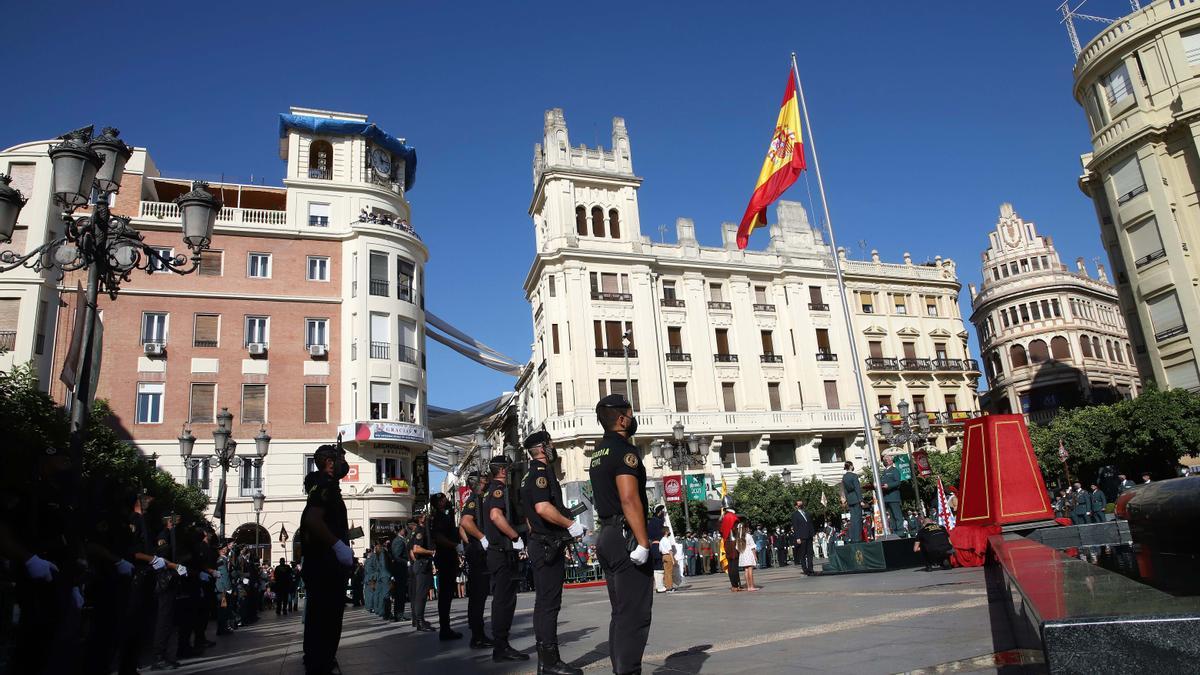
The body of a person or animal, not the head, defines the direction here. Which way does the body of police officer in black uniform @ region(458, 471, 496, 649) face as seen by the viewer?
to the viewer's right

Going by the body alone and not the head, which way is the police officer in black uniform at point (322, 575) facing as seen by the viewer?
to the viewer's right

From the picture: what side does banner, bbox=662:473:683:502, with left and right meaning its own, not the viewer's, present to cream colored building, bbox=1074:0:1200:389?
left

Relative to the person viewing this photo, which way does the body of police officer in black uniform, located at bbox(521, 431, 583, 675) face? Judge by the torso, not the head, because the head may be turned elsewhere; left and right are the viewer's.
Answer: facing to the right of the viewer

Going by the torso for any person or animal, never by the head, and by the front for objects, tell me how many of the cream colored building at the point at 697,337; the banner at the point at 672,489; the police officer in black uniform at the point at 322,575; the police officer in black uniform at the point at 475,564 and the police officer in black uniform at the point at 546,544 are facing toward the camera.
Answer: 2

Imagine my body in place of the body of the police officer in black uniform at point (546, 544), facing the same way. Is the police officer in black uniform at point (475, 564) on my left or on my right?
on my left

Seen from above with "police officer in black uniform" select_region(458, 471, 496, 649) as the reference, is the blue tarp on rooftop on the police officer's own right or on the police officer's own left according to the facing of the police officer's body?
on the police officer's own left

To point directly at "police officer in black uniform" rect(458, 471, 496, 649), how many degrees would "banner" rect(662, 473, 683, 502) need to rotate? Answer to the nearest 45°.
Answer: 0° — it already faces them

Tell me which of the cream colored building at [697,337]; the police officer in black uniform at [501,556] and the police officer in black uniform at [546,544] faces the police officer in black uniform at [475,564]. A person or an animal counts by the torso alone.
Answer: the cream colored building

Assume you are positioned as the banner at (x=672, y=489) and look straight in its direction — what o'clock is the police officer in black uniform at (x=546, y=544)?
The police officer in black uniform is roughly at 12 o'clock from the banner.
